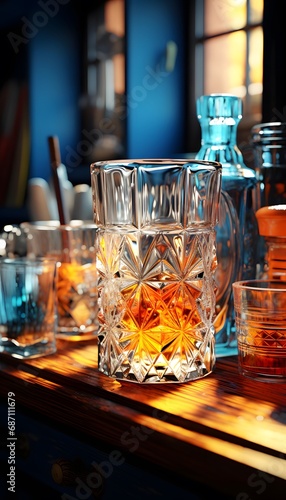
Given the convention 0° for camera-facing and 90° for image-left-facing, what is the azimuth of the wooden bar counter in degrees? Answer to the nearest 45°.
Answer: approximately 45°
